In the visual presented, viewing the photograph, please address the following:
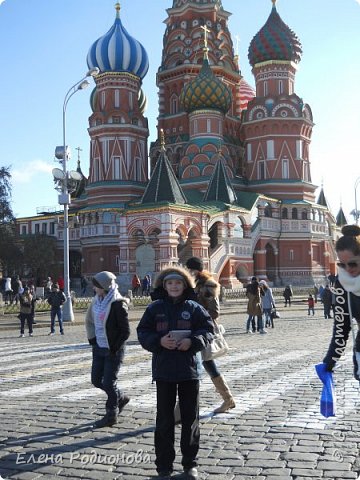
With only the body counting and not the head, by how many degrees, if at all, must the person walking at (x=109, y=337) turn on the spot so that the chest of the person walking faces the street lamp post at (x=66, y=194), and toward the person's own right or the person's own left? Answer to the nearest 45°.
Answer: approximately 135° to the person's own right

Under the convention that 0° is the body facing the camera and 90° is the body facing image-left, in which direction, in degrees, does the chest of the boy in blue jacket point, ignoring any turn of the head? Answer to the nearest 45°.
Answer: approximately 0°

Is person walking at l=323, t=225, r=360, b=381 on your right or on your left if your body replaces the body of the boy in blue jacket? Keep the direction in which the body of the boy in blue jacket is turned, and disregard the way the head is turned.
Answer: on your left

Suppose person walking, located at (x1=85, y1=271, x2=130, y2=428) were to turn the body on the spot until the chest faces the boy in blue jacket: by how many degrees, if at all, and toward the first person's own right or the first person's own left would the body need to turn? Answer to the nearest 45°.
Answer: approximately 45° to the first person's own left

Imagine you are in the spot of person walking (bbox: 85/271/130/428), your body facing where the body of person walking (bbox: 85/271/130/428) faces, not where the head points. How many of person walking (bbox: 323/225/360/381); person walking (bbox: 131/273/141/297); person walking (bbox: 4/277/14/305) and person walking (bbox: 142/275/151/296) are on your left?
1

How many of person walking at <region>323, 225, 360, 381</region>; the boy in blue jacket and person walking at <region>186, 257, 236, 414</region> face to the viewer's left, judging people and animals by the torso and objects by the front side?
1
